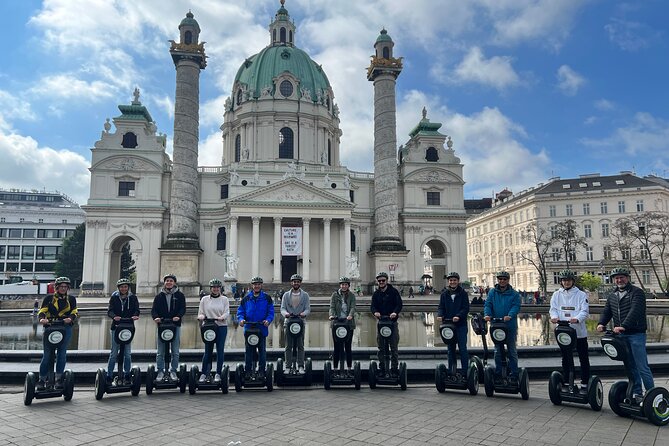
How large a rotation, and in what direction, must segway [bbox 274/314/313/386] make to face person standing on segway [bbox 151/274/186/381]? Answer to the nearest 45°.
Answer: approximately 90° to its right

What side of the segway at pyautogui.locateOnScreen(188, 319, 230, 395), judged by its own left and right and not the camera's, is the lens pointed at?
front

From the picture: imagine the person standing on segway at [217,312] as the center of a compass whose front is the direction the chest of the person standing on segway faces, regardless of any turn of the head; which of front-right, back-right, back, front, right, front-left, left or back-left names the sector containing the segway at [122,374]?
right

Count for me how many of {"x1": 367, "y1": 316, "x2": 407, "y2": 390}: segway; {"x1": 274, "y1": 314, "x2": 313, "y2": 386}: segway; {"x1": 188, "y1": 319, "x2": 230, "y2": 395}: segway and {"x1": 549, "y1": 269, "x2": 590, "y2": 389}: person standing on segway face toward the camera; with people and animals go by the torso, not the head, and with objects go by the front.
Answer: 4

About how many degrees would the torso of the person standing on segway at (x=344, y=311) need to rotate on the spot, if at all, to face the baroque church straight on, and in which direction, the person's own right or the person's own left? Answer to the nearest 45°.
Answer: approximately 180°

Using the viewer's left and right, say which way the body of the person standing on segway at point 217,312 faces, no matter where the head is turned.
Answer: facing the viewer

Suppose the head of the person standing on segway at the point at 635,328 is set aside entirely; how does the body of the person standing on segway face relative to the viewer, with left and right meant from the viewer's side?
facing the viewer and to the left of the viewer

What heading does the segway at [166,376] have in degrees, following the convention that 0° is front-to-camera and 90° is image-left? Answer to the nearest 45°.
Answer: approximately 0°

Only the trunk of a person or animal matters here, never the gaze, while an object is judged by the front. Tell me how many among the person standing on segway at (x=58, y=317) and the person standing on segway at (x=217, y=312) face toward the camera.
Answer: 2

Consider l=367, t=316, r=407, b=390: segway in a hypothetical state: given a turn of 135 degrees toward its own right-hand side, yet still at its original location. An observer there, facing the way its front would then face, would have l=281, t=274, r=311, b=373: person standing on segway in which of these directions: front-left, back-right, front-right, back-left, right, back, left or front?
front-left

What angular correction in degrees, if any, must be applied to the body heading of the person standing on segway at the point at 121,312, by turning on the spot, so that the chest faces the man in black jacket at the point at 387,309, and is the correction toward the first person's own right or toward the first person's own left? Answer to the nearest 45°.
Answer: approximately 90° to the first person's own left
